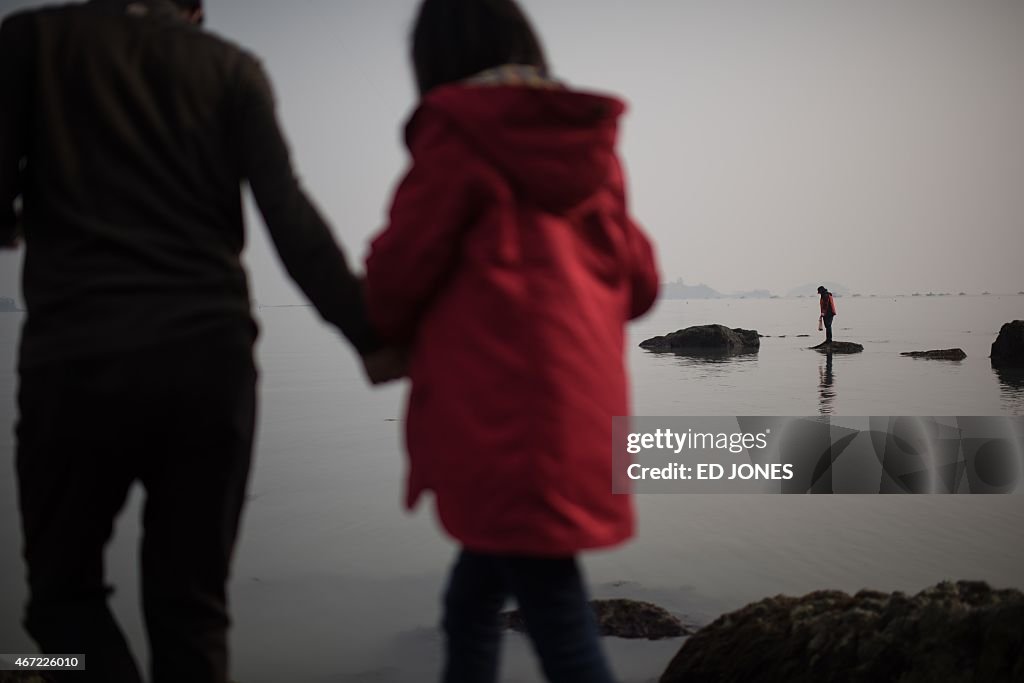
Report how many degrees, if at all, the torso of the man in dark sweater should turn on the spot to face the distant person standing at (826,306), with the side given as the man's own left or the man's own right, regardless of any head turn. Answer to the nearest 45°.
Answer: approximately 45° to the man's own right

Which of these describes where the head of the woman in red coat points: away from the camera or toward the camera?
away from the camera

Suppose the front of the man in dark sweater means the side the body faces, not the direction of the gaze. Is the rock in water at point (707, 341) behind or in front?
in front

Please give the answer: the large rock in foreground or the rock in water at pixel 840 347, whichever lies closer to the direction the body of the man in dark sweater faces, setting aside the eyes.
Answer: the rock in water

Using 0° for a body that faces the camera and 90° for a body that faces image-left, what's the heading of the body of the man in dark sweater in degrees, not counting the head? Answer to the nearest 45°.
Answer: approximately 180°
